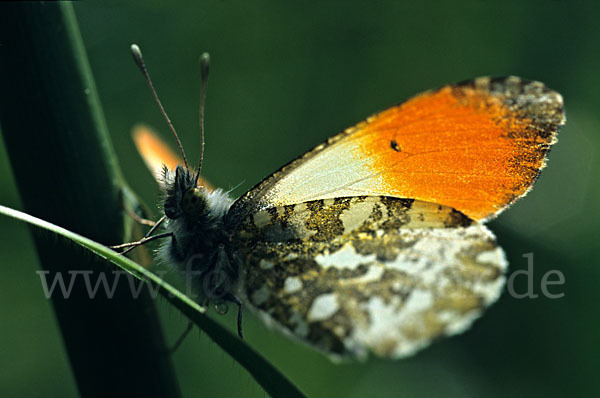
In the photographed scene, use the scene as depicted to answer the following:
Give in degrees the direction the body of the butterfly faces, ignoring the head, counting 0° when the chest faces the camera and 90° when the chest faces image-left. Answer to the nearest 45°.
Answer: approximately 45°
